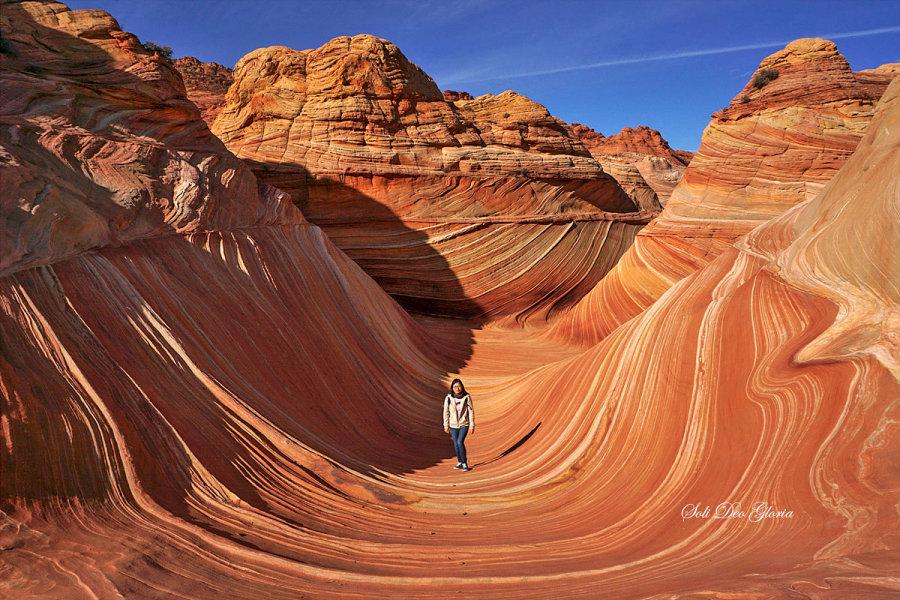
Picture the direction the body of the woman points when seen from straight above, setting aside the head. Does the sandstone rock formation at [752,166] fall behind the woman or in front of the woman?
behind

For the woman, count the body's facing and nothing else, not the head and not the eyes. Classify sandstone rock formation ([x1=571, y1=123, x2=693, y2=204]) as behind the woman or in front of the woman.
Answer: behind

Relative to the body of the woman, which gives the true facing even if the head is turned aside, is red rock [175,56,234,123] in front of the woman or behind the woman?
behind

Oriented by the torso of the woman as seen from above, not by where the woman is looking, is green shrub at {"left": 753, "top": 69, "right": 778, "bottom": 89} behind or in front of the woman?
behind

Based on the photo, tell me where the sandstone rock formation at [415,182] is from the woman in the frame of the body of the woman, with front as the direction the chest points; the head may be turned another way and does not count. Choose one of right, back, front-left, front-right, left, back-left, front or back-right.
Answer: back

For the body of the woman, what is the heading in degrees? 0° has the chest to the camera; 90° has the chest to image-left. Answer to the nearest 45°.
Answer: approximately 0°

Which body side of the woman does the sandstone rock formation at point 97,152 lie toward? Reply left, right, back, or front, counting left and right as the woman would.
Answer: right

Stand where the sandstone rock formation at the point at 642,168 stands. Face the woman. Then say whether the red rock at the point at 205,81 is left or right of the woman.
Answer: right
